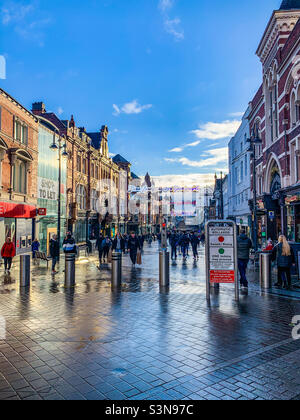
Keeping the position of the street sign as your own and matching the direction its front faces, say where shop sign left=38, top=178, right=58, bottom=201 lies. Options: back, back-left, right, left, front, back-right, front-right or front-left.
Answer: back-right

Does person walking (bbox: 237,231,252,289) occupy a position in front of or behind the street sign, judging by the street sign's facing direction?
behind

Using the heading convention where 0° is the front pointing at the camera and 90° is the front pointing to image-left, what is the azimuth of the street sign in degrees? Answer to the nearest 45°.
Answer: approximately 0°
